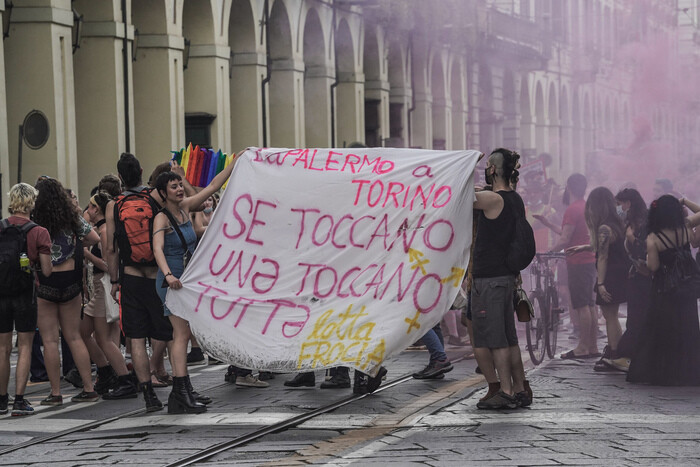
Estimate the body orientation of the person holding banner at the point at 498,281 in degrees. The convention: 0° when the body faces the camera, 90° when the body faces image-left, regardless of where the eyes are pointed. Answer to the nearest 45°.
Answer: approximately 90°

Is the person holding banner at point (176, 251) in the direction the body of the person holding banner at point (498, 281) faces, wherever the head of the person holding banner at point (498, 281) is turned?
yes

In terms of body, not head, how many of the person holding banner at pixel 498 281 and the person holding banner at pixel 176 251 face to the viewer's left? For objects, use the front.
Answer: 1

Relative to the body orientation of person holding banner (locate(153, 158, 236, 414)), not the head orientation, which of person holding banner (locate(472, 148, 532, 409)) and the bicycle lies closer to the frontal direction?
the person holding banner

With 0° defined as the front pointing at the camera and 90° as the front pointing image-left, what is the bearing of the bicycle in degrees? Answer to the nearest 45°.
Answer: approximately 0°

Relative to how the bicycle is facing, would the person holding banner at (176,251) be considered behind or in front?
in front

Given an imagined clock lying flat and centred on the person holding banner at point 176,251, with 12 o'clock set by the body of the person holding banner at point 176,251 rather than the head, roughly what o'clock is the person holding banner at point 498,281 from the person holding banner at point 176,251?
the person holding banner at point 498,281 is roughly at 11 o'clock from the person holding banner at point 176,251.

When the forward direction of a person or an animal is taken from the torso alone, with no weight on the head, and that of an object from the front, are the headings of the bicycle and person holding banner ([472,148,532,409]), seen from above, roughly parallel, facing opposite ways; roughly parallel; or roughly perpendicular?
roughly perpendicular
